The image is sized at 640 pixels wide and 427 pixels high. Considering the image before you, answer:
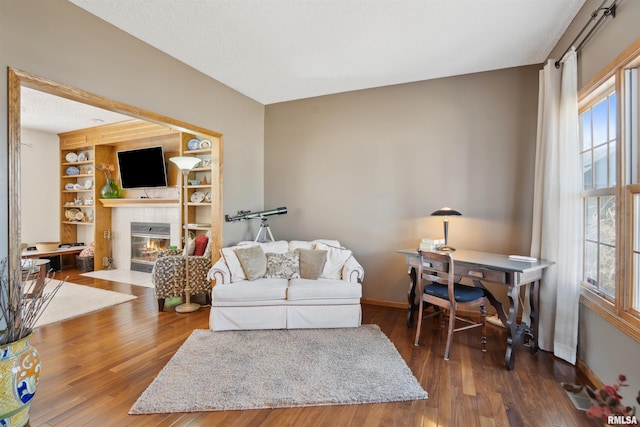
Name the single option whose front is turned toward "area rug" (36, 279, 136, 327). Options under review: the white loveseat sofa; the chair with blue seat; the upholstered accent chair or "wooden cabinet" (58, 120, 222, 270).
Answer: the wooden cabinet

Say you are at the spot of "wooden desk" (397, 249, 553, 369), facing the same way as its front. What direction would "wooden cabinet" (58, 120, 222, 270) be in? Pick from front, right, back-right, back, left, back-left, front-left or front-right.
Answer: front-right

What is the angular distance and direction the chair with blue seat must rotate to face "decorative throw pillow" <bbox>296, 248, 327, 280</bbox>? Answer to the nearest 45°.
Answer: approximately 135° to its left

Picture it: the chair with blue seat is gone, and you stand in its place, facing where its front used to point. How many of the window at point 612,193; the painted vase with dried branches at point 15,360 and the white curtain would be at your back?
1

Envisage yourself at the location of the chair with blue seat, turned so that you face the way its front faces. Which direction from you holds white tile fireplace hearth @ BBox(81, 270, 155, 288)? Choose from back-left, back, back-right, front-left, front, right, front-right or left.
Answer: back-left

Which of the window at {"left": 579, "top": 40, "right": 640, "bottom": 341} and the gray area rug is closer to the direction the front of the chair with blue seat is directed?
the window

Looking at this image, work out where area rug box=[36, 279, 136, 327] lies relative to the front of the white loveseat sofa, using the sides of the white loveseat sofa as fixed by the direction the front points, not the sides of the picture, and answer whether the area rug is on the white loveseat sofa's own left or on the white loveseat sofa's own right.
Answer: on the white loveseat sofa's own right

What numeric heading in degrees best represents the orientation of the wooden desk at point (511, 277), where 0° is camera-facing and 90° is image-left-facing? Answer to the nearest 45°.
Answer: approximately 45°

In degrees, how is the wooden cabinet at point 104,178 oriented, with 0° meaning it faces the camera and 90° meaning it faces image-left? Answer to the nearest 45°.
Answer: approximately 0°
